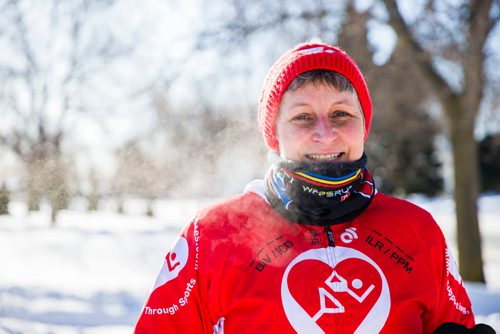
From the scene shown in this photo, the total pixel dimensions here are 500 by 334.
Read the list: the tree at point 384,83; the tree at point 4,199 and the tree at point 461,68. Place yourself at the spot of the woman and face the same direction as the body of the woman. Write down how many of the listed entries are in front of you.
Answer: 0

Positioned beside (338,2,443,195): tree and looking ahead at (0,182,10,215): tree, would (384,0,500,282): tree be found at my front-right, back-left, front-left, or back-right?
back-left

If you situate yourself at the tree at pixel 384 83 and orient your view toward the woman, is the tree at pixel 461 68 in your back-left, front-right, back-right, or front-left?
front-left

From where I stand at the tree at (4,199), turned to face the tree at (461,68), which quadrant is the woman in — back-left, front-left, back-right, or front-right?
front-right

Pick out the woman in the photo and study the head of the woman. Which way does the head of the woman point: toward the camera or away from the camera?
toward the camera

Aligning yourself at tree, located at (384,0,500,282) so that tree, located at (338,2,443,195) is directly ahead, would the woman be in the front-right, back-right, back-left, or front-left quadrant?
back-left

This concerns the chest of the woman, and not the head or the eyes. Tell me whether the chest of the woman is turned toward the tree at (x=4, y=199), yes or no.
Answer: no

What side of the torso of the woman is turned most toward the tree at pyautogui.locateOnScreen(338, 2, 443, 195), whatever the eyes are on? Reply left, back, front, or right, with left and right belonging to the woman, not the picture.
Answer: back

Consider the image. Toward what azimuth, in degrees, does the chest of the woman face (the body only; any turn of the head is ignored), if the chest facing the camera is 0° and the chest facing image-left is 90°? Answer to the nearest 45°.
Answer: approximately 0°

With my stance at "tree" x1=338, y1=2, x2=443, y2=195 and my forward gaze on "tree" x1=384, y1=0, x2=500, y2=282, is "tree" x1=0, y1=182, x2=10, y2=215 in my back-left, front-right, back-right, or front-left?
back-right

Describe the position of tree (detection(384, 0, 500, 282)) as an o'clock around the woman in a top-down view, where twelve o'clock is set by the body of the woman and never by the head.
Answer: The tree is roughly at 7 o'clock from the woman.
